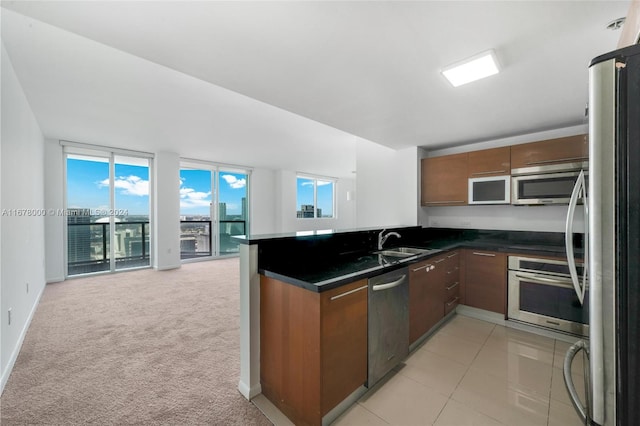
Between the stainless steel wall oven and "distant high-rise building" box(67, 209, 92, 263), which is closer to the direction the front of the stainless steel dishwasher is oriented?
the stainless steel wall oven

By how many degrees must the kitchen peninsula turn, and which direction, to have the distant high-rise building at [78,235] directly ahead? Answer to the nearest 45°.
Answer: approximately 135° to its right

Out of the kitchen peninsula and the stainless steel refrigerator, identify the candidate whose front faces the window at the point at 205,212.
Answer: the stainless steel refrigerator

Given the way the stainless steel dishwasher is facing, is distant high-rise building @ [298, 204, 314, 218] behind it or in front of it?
behind

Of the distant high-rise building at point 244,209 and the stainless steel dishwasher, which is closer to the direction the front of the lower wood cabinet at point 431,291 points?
the stainless steel dishwasher

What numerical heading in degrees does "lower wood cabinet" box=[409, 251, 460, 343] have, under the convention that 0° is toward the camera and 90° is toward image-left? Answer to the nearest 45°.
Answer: approximately 315°

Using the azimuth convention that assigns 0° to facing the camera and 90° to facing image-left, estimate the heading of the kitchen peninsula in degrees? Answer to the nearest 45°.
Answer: approximately 315°

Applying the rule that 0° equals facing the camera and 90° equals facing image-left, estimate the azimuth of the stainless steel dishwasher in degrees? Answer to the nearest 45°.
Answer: approximately 315°

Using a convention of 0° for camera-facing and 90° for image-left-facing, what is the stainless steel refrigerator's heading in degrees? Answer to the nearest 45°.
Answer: approximately 90°

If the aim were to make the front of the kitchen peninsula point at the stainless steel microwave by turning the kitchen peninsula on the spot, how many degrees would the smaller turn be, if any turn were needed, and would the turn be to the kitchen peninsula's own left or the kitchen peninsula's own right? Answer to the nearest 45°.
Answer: approximately 90° to the kitchen peninsula's own left

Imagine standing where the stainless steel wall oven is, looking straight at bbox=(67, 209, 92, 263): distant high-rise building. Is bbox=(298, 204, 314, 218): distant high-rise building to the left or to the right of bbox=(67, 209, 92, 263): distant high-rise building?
right
